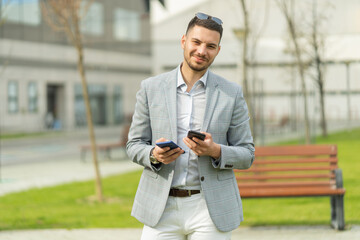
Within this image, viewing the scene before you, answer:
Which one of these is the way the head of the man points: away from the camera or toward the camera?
toward the camera

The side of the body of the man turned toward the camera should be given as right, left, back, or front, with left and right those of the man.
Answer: front
